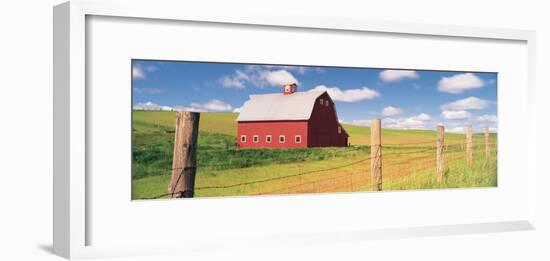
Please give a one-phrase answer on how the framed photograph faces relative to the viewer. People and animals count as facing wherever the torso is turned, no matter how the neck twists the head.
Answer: facing the viewer and to the right of the viewer
